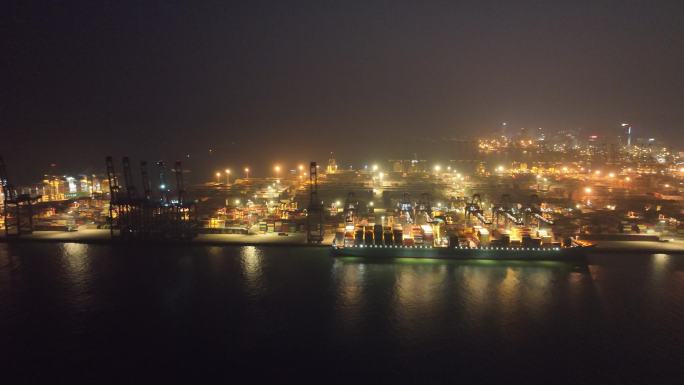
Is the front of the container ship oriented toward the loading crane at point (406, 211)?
no

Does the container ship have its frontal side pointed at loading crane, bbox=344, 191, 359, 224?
no

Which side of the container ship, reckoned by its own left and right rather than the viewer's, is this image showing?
right
